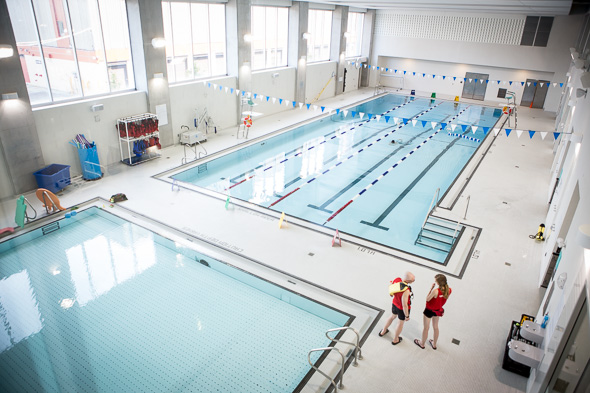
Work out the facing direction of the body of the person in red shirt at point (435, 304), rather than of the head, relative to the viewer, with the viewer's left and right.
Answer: facing away from the viewer and to the left of the viewer

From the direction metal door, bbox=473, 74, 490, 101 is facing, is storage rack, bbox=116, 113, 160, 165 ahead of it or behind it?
ahead

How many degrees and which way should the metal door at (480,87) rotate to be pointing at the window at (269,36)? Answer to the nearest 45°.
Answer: approximately 45° to its right

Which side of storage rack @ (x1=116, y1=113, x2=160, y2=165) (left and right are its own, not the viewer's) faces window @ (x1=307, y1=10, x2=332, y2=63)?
left

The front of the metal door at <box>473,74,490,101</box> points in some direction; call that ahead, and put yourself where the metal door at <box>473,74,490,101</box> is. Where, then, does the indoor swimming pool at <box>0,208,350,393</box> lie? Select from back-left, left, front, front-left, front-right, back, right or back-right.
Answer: front

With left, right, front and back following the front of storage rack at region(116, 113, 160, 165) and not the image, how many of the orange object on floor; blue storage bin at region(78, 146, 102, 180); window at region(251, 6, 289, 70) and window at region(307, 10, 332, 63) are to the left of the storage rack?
2

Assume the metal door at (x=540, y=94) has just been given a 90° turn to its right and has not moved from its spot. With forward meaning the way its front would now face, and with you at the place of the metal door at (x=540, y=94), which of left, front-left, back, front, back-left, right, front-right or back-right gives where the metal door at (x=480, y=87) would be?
front

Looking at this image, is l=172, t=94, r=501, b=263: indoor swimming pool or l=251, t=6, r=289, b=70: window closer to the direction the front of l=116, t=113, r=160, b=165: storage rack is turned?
the indoor swimming pool

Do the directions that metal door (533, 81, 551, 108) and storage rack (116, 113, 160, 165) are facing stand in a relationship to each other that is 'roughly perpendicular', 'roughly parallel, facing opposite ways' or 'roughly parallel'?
roughly perpendicular

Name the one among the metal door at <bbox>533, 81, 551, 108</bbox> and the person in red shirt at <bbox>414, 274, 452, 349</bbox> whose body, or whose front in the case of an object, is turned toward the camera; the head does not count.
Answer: the metal door

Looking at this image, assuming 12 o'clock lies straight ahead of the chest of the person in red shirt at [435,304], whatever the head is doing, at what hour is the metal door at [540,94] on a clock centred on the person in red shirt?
The metal door is roughly at 2 o'clock from the person in red shirt.

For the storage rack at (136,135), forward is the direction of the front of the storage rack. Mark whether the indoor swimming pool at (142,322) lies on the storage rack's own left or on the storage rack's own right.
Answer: on the storage rack's own right

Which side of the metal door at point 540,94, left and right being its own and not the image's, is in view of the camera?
front

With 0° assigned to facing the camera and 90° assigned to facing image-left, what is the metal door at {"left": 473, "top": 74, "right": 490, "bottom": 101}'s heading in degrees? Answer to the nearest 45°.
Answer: approximately 0°

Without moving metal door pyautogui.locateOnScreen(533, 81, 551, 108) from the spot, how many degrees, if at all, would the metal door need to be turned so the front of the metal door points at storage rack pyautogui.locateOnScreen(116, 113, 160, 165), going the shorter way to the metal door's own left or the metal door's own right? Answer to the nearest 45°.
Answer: approximately 45° to the metal door's own right

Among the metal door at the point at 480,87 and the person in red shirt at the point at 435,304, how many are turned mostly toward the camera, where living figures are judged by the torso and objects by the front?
1

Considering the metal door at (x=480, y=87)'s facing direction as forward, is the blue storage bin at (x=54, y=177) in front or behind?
in front

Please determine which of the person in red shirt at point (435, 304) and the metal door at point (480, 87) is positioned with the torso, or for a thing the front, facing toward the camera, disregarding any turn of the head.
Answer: the metal door

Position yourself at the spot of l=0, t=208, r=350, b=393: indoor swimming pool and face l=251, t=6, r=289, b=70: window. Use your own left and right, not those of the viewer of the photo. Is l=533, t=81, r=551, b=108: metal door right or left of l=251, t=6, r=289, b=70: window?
right
